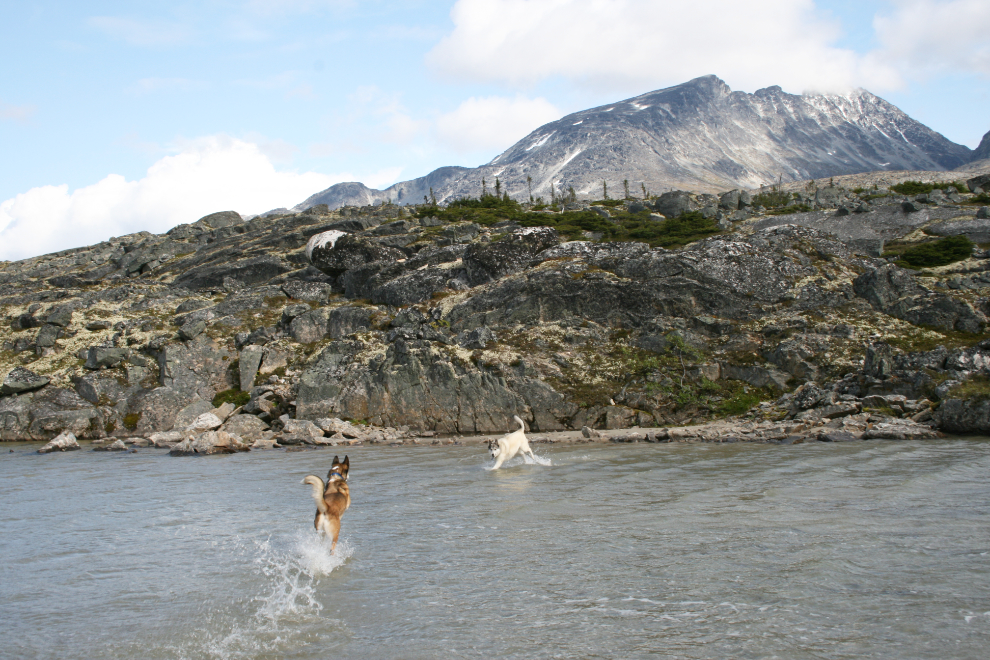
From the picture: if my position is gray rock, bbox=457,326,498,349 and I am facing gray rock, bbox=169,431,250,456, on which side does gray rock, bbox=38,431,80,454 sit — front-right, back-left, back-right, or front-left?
front-right

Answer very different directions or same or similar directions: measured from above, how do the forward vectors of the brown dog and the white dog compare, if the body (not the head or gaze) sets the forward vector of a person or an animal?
very different directions

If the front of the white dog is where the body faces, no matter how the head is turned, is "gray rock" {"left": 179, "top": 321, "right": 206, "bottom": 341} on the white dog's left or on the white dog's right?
on the white dog's right

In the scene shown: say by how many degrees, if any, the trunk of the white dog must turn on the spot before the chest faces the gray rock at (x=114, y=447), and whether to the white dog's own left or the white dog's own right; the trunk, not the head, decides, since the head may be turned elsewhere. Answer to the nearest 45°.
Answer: approximately 90° to the white dog's own right

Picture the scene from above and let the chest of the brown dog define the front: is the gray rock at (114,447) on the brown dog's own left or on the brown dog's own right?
on the brown dog's own left

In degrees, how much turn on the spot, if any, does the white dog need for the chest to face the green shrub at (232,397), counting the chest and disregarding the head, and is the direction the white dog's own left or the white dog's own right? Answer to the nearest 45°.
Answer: approximately 90° to the white dog's own right

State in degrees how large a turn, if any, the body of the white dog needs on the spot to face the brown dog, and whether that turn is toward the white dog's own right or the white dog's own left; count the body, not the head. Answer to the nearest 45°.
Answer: approximately 45° to the white dog's own left

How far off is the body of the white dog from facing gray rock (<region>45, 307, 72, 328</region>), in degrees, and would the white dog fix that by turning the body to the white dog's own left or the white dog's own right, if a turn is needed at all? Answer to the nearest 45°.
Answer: approximately 90° to the white dog's own right

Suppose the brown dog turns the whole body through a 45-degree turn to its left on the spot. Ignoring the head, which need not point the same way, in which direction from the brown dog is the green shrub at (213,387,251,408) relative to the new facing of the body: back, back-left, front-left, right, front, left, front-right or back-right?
front

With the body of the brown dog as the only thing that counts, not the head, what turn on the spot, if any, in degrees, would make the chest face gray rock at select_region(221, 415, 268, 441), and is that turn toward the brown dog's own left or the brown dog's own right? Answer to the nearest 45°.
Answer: approximately 45° to the brown dog's own left

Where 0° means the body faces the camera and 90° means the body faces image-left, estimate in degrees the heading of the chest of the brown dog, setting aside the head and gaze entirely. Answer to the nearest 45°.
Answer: approximately 225°

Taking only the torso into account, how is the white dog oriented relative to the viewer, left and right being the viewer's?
facing the viewer and to the left of the viewer
